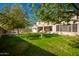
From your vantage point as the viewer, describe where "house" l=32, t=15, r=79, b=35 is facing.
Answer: facing the viewer and to the left of the viewer

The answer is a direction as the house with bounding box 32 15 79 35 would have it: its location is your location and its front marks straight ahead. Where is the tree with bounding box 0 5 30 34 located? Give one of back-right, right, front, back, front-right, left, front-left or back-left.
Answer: front-right
